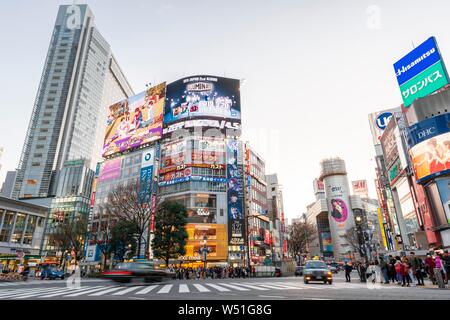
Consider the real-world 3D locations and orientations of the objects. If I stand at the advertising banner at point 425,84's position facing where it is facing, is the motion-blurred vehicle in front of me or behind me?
in front

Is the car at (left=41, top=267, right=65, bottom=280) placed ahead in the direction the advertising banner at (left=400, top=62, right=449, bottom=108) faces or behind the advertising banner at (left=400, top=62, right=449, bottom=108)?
ahead

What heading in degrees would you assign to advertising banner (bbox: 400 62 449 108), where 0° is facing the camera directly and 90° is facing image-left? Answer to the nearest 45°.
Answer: approximately 45°
